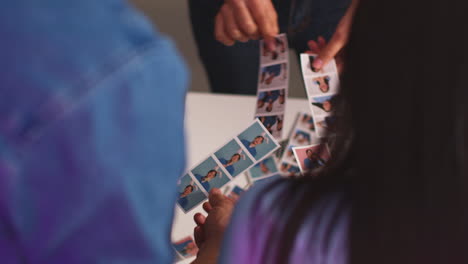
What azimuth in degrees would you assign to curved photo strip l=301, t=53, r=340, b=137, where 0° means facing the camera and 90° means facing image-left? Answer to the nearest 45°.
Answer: approximately 0°

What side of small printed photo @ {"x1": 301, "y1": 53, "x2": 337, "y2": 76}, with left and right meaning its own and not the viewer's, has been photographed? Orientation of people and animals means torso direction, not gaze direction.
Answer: front

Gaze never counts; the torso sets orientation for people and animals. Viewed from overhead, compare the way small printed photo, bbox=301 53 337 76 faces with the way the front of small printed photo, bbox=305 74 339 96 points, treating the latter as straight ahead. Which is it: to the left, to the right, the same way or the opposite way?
the same way

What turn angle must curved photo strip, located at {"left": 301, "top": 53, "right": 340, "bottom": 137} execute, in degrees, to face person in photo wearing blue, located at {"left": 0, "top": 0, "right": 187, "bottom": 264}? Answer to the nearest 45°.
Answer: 0° — it already faces it

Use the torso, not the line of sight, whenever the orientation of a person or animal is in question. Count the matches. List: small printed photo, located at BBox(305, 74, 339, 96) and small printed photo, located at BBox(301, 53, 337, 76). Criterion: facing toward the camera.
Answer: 2

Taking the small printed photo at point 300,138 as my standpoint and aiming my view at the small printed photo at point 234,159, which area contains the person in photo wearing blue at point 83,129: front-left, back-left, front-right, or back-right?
front-left
